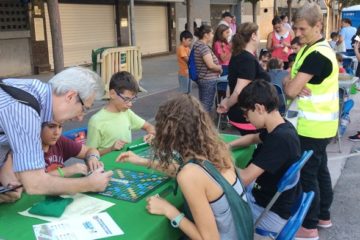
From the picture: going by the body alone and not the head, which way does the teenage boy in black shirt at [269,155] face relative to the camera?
to the viewer's left

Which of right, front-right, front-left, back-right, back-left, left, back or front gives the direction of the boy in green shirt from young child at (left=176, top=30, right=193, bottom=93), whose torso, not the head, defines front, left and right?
right

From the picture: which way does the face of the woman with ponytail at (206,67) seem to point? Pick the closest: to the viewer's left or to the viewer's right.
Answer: to the viewer's right

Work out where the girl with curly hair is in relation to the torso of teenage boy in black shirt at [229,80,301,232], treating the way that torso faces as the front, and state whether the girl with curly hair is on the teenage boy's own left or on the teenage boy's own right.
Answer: on the teenage boy's own left

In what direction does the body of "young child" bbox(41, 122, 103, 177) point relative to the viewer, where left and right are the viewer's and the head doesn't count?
facing the viewer and to the right of the viewer

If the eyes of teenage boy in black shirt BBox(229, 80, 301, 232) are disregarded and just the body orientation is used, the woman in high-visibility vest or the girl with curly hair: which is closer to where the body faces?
the girl with curly hair

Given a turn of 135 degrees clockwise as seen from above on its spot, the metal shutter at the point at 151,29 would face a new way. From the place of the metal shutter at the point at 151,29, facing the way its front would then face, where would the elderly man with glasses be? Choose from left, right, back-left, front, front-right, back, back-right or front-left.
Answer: back-left

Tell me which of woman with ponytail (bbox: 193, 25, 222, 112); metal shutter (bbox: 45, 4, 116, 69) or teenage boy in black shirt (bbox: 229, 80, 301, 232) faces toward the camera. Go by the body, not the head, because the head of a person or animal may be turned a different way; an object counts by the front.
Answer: the metal shutter

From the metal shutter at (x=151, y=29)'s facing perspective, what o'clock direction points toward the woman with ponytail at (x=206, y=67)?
The woman with ponytail is roughly at 12 o'clock from the metal shutter.

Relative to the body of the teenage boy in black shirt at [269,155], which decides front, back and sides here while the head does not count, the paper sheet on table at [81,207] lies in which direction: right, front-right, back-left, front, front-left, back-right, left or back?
front-left
